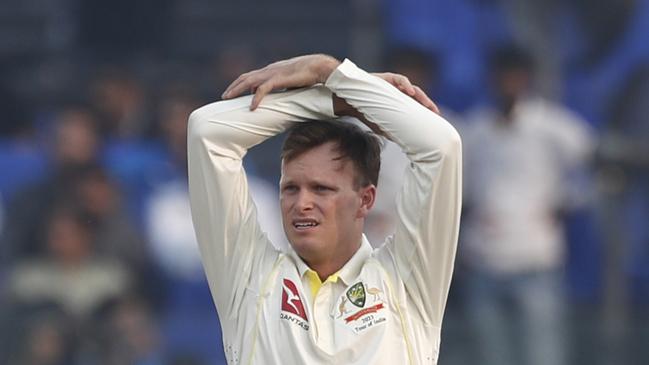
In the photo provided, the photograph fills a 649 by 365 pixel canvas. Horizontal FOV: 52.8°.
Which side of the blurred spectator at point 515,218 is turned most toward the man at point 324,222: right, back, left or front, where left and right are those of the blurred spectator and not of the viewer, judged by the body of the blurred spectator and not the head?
front

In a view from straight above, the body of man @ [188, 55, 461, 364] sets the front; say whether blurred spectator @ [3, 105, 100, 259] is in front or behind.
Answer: behind

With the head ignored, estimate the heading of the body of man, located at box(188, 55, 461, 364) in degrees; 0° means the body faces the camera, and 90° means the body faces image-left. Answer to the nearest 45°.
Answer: approximately 0°

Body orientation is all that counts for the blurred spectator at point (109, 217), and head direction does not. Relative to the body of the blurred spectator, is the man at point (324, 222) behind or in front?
in front

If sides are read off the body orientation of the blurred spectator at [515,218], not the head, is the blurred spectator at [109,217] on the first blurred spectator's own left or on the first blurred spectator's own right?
on the first blurred spectator's own right
